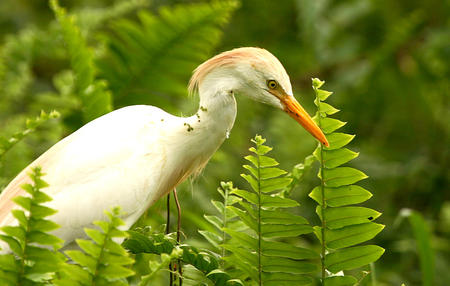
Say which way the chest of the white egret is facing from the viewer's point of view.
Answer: to the viewer's right
